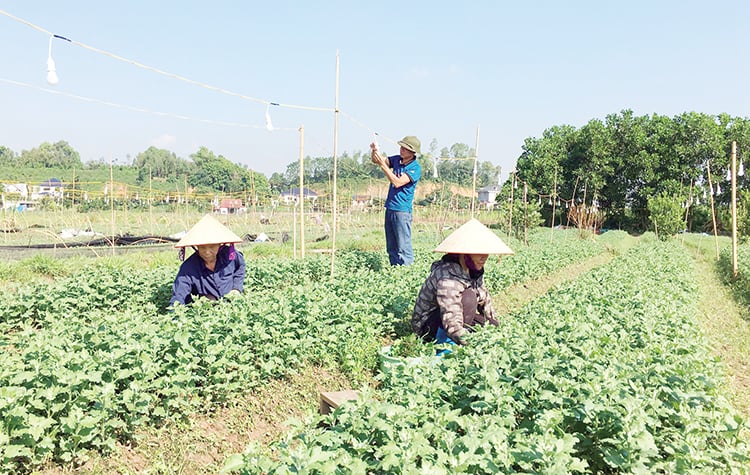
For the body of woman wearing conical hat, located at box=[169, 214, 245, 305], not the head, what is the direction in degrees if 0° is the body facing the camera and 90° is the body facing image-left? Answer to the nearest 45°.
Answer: approximately 0°

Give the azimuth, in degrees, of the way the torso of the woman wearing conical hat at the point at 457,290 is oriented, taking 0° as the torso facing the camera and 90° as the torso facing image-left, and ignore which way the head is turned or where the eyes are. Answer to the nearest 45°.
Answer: approximately 315°

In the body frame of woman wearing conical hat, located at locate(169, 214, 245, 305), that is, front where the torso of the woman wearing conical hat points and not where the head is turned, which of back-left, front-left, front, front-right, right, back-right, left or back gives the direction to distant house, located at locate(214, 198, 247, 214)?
back

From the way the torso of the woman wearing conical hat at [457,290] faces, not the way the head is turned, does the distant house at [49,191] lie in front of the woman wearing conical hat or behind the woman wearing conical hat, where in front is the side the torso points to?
behind

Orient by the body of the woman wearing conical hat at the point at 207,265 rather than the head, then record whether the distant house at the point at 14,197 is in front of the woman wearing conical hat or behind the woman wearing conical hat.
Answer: behind

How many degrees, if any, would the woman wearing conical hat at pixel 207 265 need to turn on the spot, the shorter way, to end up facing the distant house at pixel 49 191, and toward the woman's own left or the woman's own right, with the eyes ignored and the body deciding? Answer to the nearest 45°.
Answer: approximately 180°

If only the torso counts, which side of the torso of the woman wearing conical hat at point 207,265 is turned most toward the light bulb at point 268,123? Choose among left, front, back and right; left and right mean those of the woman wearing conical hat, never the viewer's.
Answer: back
